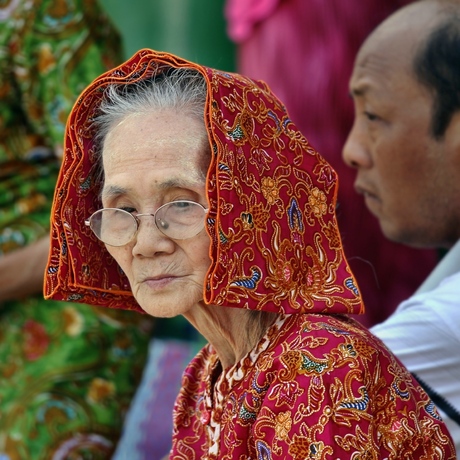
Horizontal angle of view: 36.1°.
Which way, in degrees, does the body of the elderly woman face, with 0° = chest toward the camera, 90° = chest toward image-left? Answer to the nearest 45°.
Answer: approximately 45°

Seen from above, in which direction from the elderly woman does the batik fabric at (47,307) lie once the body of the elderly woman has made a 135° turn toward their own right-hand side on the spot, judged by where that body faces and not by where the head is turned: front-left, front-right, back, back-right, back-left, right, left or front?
front-left

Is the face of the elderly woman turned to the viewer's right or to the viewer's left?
to the viewer's left
